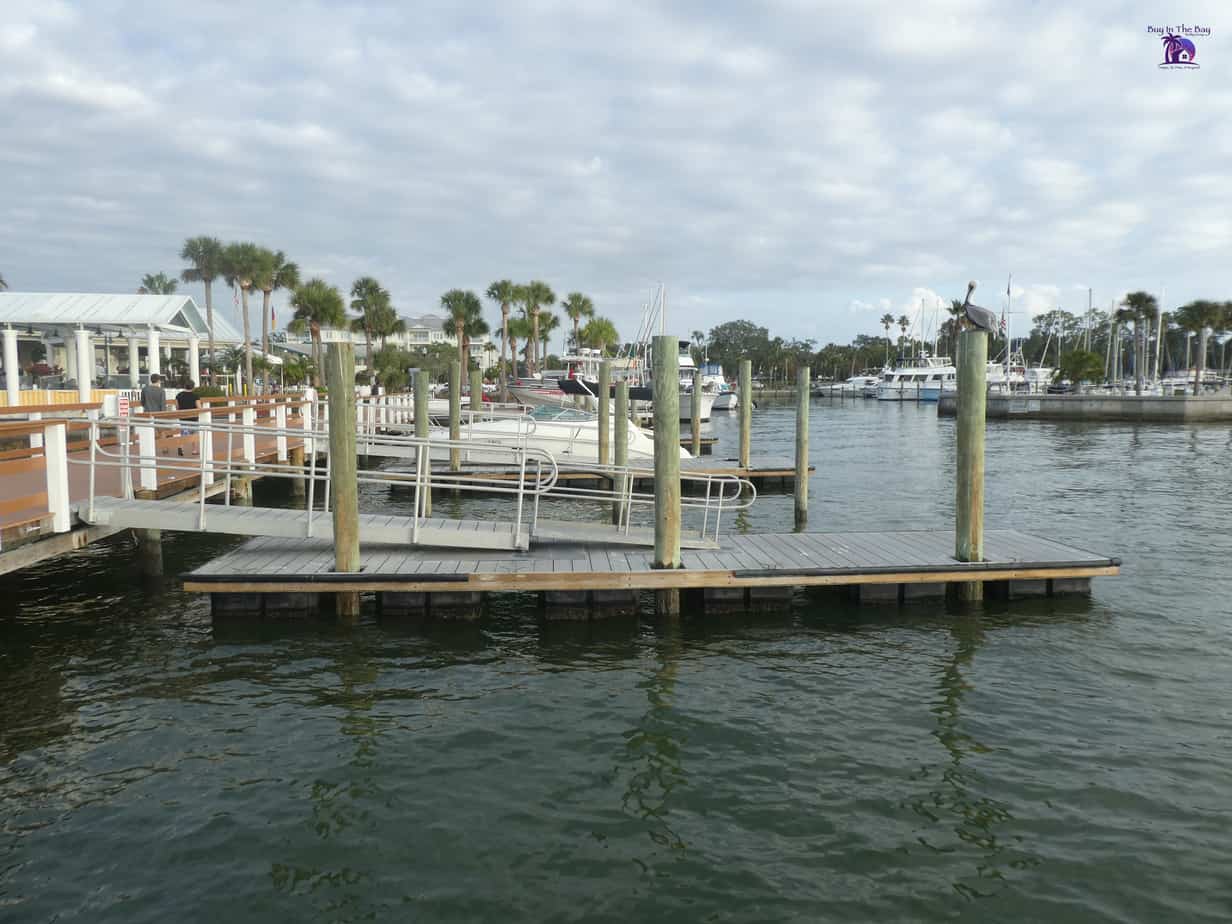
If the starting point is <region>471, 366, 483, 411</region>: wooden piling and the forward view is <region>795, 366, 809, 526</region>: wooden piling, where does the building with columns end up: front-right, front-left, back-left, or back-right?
back-right

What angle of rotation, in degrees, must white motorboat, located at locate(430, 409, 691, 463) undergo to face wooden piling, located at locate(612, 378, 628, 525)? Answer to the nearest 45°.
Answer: approximately 90° to its left

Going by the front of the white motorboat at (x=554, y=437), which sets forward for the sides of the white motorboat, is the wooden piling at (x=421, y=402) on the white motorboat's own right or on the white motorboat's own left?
on the white motorboat's own left

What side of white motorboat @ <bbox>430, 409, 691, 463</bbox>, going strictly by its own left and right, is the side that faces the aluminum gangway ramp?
left

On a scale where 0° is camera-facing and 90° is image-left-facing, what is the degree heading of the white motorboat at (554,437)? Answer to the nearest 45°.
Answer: approximately 90°

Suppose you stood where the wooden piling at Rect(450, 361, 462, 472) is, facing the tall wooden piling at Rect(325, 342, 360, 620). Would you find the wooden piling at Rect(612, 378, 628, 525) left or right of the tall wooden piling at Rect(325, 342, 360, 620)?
left

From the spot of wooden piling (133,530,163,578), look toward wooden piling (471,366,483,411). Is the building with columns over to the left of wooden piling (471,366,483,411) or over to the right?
left

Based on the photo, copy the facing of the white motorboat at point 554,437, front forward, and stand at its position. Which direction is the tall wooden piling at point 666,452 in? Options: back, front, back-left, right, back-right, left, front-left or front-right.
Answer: right

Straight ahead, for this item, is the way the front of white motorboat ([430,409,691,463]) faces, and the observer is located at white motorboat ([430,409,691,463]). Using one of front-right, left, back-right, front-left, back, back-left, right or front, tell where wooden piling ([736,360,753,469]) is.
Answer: back

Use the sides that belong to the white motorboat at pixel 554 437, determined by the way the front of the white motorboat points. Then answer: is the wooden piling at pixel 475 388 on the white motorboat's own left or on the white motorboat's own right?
on the white motorboat's own right

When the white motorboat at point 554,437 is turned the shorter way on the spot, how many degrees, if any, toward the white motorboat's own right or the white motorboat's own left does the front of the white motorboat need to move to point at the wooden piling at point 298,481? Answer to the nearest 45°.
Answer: approximately 45° to the white motorboat's own left

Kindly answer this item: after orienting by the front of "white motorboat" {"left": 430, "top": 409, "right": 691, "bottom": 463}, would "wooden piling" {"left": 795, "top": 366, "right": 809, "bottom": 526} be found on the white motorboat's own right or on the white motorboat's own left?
on the white motorboat's own left
